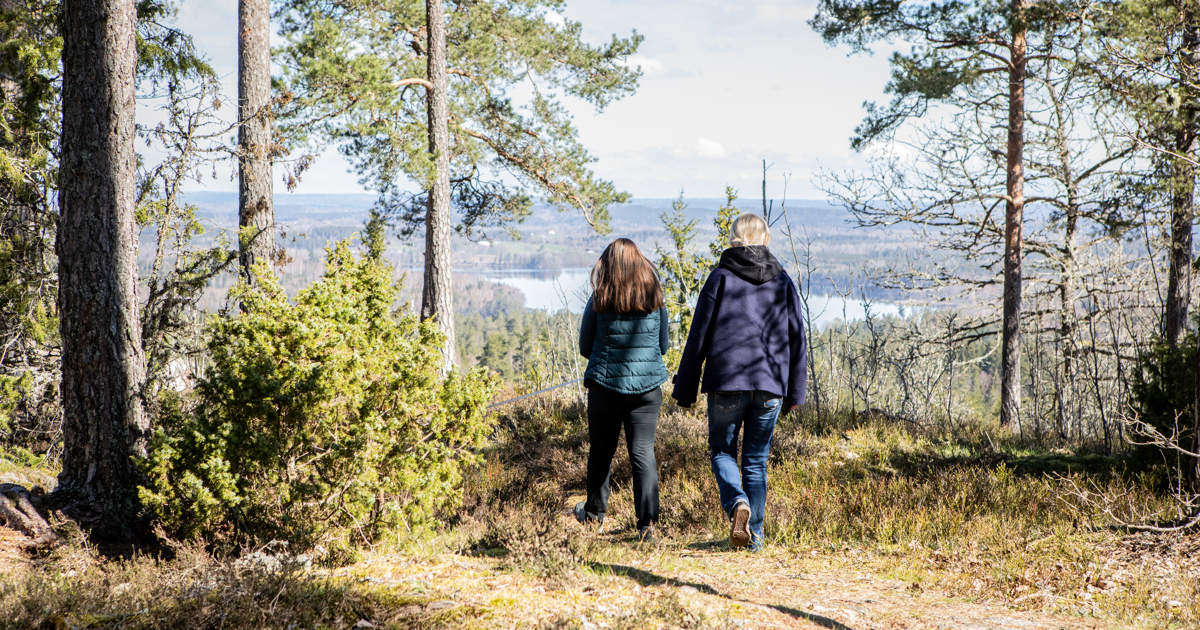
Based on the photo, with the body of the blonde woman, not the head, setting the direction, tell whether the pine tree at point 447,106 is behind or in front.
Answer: in front

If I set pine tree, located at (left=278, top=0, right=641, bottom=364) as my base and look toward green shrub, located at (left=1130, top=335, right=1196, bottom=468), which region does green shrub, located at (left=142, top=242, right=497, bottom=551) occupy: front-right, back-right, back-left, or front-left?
front-right

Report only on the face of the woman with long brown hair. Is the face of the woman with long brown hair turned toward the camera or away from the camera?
away from the camera

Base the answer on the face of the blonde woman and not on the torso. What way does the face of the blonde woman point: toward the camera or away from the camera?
away from the camera

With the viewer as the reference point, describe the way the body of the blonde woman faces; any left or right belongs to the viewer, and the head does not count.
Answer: facing away from the viewer

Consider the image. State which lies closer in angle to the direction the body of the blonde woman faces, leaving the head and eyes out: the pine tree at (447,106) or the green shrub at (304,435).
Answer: the pine tree

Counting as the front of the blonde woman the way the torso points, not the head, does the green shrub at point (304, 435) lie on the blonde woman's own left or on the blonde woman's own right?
on the blonde woman's own left
